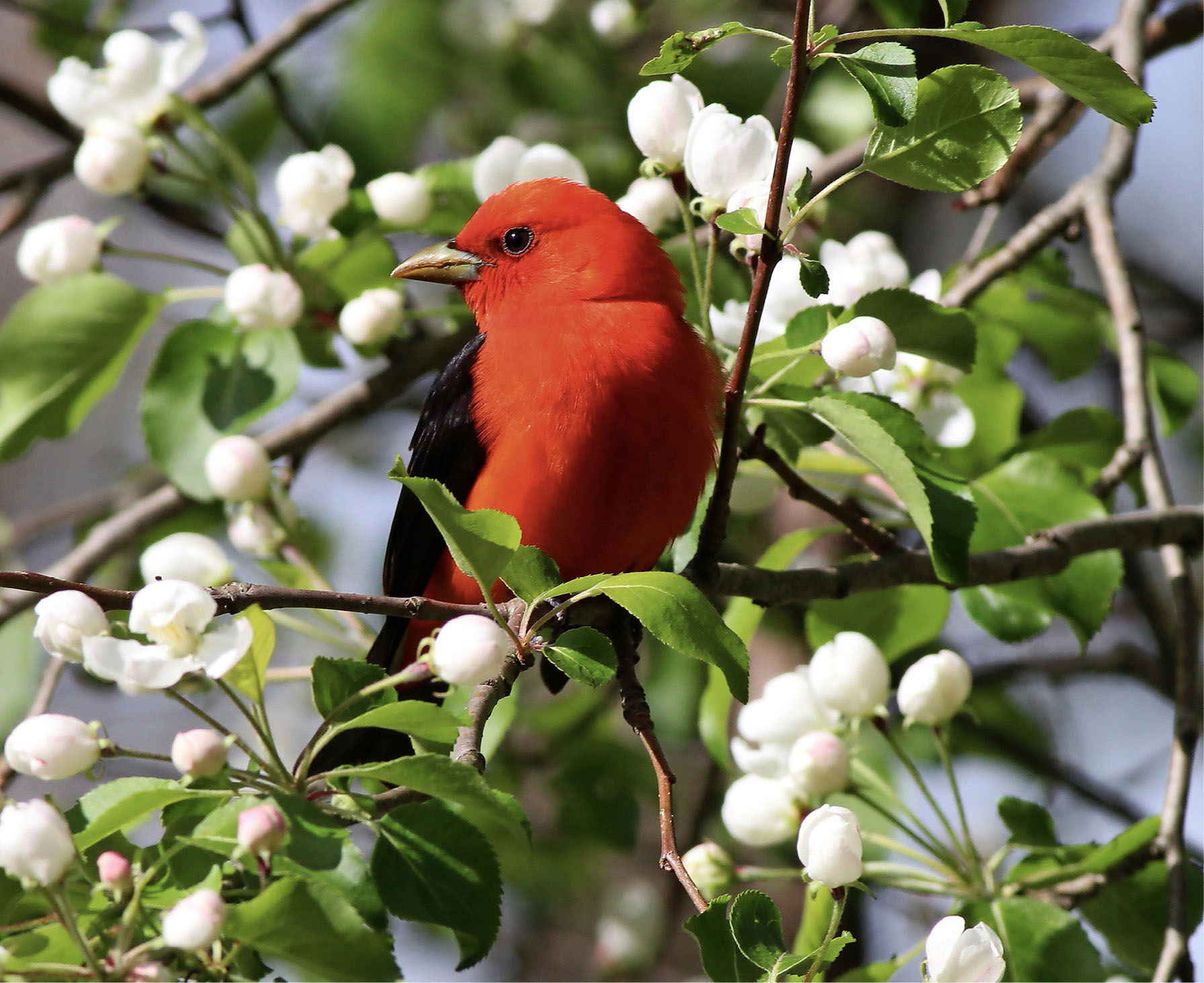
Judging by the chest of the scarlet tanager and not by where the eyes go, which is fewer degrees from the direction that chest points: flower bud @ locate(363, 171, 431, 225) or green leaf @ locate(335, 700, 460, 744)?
the green leaf

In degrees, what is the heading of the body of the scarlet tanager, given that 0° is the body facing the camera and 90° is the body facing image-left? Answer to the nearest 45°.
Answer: approximately 315°

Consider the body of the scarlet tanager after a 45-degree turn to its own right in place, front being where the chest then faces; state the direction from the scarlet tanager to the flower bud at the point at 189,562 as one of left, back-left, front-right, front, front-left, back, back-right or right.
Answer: right

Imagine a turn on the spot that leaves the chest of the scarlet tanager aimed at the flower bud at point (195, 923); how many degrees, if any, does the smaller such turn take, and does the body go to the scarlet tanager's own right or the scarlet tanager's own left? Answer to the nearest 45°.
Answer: approximately 45° to the scarlet tanager's own right

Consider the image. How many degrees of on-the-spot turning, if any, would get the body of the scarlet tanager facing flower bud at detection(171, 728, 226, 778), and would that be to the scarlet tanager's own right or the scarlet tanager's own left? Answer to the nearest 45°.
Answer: approximately 45° to the scarlet tanager's own right
